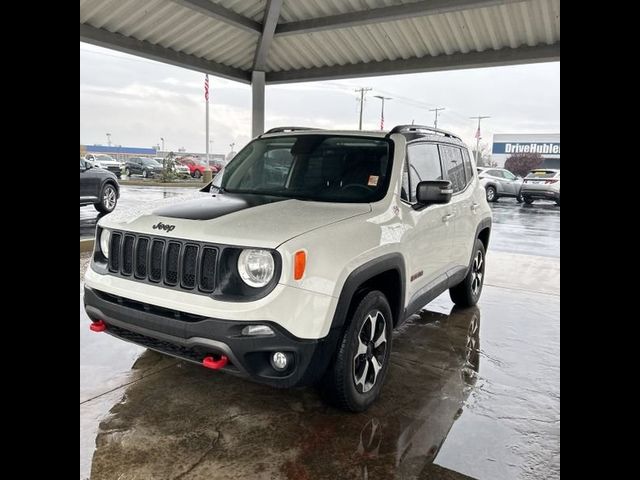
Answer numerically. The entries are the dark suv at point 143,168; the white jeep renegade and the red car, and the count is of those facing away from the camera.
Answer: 0

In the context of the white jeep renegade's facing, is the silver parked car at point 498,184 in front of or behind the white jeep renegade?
behind

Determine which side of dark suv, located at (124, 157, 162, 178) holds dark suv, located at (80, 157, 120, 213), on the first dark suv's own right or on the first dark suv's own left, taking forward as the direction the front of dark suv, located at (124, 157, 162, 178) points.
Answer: on the first dark suv's own right

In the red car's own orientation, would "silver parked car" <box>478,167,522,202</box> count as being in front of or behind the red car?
in front

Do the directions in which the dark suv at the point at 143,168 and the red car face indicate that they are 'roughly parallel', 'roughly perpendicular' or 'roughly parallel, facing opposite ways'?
roughly parallel

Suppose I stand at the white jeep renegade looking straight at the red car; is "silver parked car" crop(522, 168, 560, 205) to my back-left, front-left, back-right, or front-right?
front-right

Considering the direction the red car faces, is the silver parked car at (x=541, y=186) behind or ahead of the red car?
ahead

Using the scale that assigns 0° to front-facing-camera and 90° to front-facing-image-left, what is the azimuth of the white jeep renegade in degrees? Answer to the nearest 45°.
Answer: approximately 45°

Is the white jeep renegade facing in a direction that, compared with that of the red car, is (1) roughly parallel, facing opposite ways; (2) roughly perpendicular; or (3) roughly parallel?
roughly perpendicular

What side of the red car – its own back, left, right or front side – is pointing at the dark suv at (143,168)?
right

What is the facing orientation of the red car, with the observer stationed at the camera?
facing the viewer and to the right of the viewer
